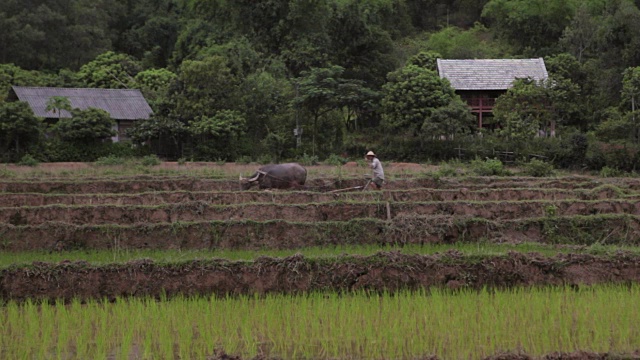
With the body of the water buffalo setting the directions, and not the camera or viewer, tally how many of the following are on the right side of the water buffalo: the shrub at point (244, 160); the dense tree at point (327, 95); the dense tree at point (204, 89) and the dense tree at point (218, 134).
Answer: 4

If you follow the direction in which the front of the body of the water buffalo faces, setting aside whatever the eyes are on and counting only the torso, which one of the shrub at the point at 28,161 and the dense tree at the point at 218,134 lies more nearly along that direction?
the shrub

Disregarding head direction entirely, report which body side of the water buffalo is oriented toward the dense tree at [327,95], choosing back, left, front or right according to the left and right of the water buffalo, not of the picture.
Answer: right

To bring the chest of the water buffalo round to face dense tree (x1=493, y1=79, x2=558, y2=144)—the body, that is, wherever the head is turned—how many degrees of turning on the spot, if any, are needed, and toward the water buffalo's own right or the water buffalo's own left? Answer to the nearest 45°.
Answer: approximately 135° to the water buffalo's own right

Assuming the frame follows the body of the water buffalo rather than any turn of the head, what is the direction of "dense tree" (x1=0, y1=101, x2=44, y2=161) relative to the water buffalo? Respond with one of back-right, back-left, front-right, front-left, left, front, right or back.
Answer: front-right

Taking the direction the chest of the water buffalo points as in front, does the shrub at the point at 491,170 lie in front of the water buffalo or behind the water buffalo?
behind

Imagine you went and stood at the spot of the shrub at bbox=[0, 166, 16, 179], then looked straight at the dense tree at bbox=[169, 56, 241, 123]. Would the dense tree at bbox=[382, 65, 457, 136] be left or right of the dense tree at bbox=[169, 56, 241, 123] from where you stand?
right

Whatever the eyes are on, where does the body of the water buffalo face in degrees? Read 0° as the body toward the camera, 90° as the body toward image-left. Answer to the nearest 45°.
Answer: approximately 90°

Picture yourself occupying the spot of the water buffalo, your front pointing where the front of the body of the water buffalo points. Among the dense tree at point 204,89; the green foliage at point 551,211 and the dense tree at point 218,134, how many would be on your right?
2

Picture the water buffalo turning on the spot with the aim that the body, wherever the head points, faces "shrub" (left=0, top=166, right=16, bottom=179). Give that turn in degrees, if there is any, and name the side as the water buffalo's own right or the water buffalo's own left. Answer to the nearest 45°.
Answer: approximately 45° to the water buffalo's own right
